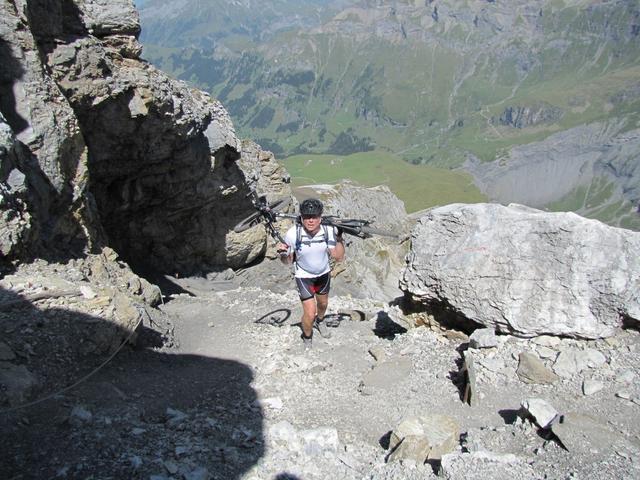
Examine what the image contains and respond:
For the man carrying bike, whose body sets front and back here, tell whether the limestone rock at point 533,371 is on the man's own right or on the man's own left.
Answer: on the man's own left

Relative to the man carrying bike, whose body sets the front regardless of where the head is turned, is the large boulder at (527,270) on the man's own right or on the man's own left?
on the man's own left

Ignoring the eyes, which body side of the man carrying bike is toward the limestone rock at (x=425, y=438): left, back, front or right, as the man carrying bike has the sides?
front

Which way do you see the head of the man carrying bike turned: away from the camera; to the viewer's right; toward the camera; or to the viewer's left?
toward the camera

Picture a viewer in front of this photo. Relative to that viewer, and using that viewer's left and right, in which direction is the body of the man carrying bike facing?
facing the viewer

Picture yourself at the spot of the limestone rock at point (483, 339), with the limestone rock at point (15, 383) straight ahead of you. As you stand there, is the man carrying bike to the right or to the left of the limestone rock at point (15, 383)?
right

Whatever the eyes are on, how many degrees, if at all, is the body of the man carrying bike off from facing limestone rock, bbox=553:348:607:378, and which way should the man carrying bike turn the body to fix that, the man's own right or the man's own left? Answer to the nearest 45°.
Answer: approximately 45° to the man's own left

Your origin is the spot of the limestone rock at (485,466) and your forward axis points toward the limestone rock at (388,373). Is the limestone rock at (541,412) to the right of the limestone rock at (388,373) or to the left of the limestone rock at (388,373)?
right

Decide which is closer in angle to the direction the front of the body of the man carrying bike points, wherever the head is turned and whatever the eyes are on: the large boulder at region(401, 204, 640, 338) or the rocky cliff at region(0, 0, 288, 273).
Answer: the large boulder

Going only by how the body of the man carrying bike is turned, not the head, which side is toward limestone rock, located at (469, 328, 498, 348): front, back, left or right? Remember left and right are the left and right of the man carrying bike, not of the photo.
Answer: left

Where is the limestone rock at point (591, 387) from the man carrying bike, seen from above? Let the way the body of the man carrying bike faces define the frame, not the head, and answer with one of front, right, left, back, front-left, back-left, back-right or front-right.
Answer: front-left

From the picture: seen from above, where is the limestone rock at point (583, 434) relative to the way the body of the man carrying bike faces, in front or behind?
in front

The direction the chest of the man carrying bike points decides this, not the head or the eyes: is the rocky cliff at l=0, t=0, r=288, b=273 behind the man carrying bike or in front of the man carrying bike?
behind

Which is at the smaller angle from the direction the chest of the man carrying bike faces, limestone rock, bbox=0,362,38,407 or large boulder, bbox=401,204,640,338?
the limestone rock
